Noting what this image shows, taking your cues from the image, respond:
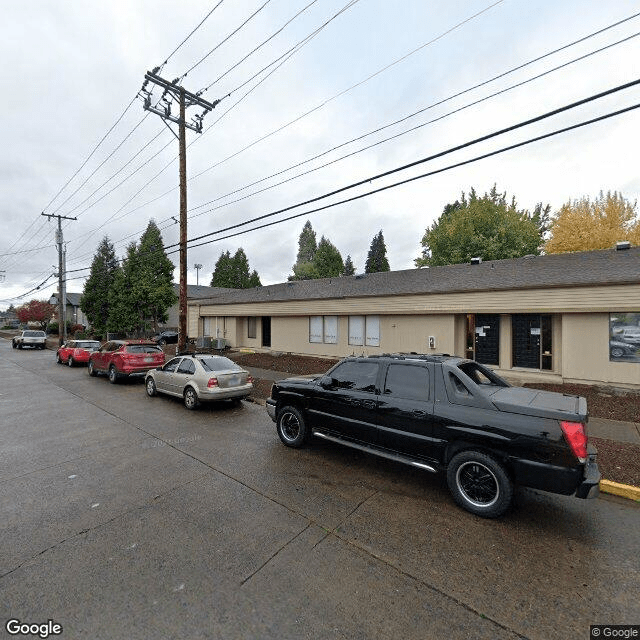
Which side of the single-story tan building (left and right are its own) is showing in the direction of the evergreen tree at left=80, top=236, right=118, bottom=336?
right

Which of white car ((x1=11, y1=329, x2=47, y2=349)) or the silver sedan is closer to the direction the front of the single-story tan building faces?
the silver sedan

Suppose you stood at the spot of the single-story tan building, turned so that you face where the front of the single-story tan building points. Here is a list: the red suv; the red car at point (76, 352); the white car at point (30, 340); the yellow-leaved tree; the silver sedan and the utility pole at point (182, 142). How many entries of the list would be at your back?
1

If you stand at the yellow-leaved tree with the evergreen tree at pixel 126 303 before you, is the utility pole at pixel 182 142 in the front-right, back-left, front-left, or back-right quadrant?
front-left

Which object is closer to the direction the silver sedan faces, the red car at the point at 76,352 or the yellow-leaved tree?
the red car

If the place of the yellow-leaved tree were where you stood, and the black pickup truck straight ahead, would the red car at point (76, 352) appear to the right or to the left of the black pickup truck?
right

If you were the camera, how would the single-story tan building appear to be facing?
facing the viewer and to the left of the viewer

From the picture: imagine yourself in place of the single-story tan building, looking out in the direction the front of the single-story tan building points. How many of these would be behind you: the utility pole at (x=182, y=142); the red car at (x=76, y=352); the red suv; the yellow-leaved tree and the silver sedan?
1

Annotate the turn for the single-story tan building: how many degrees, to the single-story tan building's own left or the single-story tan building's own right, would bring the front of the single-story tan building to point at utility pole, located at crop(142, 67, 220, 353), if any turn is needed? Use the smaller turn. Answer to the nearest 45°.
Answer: approximately 45° to the single-story tan building's own right

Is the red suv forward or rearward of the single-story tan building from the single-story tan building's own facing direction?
forward

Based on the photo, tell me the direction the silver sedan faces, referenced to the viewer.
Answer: facing away from the viewer and to the left of the viewer

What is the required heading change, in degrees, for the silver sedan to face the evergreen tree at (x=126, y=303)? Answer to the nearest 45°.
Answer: approximately 45° to its right

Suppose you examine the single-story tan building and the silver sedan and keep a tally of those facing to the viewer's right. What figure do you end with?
0

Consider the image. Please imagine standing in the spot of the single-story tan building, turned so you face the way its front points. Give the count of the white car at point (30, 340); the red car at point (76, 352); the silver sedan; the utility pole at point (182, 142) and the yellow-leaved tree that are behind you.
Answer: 1

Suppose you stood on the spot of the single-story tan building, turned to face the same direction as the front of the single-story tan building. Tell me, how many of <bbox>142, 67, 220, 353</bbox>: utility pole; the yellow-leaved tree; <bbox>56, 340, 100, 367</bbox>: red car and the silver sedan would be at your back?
1

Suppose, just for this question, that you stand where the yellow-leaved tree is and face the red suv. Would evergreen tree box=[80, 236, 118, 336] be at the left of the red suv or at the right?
right

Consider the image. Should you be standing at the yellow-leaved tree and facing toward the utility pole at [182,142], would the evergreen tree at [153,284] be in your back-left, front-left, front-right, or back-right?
front-right

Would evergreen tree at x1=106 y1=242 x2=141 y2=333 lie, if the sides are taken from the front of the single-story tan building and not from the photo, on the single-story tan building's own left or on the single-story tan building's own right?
on the single-story tan building's own right
